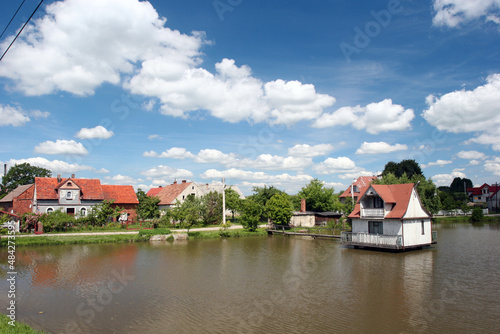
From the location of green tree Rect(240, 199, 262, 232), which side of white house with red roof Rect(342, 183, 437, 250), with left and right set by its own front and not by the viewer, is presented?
right

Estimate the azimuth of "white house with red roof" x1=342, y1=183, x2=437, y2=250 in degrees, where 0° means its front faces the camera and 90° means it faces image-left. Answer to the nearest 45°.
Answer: approximately 45°

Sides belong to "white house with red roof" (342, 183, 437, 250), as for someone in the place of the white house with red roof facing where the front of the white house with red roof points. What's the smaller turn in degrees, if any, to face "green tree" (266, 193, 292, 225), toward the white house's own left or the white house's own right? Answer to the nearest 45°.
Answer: approximately 90° to the white house's own right
